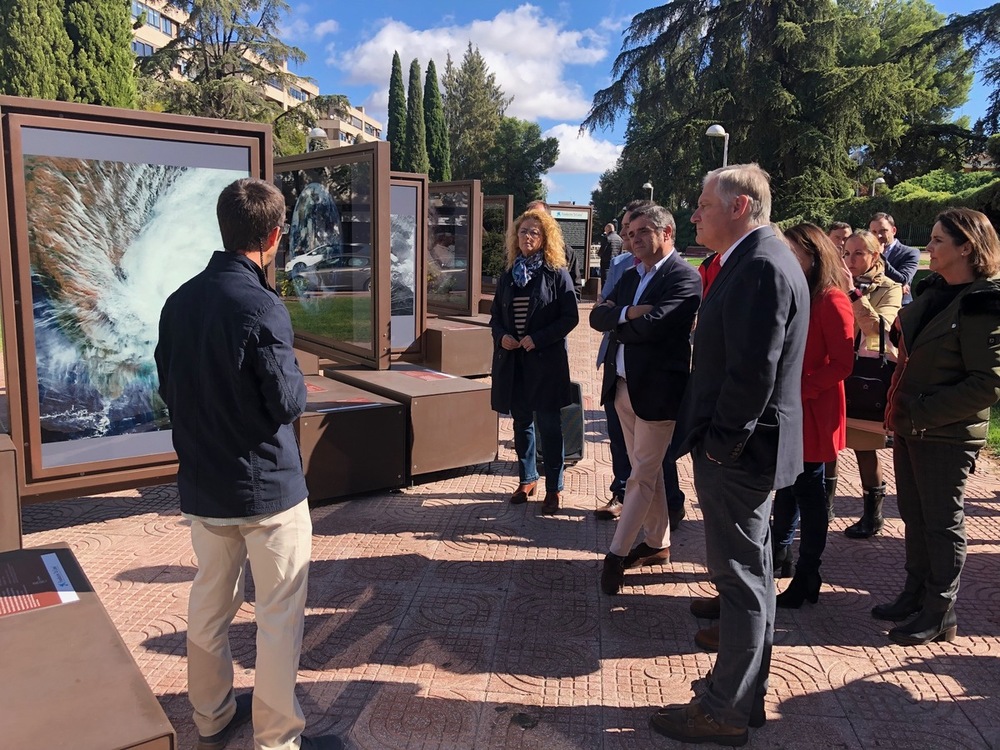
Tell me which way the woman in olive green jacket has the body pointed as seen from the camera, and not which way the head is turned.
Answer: to the viewer's left

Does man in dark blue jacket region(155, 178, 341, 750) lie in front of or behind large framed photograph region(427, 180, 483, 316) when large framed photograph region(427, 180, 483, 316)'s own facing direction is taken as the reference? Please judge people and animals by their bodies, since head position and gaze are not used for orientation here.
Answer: in front

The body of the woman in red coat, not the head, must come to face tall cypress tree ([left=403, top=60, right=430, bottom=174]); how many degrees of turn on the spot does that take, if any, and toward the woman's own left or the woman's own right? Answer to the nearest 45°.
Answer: approximately 45° to the woman's own right

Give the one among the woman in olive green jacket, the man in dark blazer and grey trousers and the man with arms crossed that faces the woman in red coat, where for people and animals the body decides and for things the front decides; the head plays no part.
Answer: the woman in olive green jacket

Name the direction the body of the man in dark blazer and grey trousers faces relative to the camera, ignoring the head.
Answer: to the viewer's left

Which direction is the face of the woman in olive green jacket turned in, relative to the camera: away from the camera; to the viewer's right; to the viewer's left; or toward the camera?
to the viewer's left

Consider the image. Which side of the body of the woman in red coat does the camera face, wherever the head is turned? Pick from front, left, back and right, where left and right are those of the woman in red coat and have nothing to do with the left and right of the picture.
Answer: left

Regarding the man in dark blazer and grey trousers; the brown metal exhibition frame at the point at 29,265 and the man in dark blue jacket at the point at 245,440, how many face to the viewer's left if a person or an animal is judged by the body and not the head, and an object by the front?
1

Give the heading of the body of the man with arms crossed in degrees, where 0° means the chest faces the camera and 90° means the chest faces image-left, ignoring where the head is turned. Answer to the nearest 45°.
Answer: approximately 45°

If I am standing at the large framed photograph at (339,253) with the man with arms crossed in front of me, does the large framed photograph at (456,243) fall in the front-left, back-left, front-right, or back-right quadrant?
back-left

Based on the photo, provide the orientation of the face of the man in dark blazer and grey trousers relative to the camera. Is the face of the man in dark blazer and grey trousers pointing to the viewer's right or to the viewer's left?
to the viewer's left
